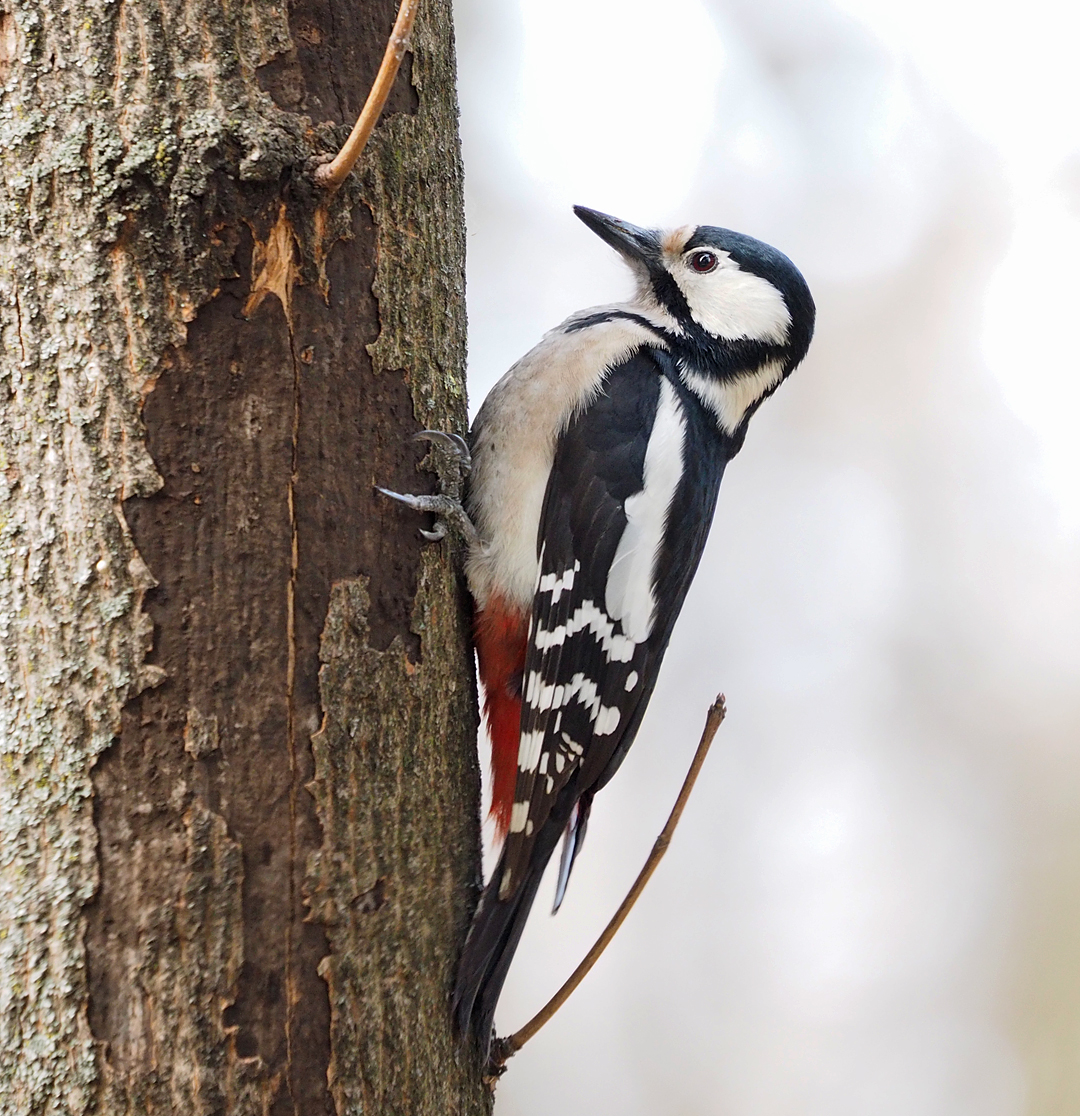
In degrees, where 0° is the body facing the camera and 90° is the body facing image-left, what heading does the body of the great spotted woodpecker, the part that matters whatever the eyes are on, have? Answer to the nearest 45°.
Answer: approximately 90°
